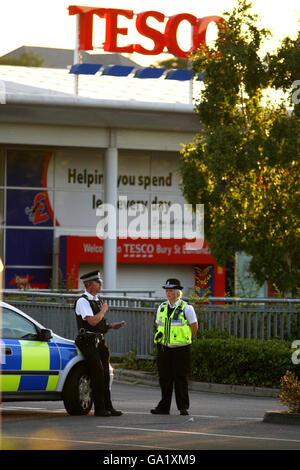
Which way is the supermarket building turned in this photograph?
toward the camera

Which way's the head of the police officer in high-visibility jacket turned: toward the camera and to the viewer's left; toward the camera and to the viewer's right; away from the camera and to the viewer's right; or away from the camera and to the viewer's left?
toward the camera and to the viewer's left

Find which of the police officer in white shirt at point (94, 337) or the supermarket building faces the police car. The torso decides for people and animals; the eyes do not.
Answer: the supermarket building

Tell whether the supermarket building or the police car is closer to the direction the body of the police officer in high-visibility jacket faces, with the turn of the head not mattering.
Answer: the police car

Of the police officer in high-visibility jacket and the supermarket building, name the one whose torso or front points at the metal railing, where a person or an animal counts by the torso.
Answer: the supermarket building

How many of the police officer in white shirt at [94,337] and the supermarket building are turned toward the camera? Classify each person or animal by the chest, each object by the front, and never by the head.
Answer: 1

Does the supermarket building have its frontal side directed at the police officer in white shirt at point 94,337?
yes

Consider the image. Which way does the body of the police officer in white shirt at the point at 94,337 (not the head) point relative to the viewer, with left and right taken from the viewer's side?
facing to the right of the viewer

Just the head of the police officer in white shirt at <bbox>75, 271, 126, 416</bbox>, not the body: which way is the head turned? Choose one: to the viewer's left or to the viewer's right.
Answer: to the viewer's right

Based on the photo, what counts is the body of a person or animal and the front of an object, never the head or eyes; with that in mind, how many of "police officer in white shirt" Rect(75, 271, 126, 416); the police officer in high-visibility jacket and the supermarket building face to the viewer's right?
1

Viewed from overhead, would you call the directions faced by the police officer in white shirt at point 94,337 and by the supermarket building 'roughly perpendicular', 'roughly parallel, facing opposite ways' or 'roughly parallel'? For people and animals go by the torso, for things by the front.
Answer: roughly perpendicular

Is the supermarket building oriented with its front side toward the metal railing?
yes

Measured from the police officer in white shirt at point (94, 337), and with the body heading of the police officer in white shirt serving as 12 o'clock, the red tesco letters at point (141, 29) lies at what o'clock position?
The red tesco letters is roughly at 9 o'clock from the police officer in white shirt.
